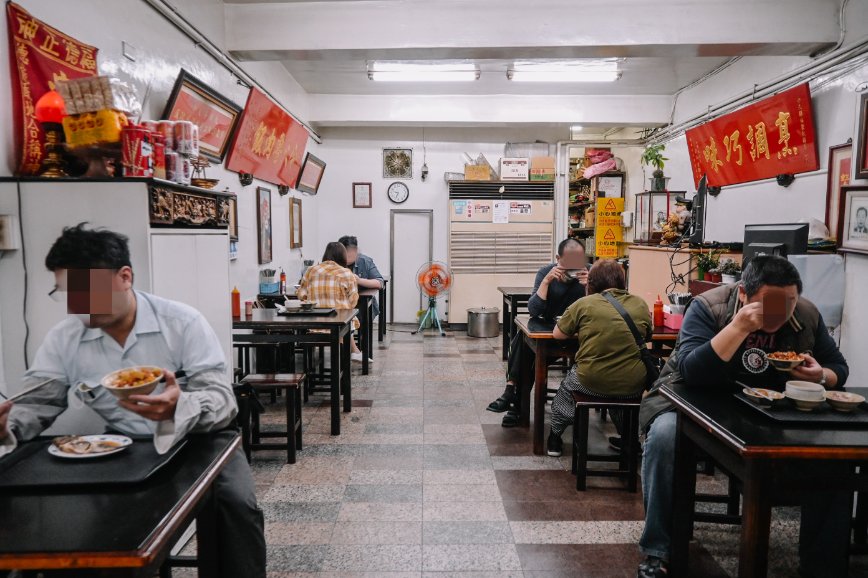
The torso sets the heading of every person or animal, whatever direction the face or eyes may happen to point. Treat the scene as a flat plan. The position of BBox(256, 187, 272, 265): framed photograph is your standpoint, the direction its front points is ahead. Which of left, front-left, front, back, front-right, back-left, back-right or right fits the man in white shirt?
right

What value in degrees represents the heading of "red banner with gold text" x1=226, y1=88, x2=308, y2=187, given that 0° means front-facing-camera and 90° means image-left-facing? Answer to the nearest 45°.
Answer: approximately 315°

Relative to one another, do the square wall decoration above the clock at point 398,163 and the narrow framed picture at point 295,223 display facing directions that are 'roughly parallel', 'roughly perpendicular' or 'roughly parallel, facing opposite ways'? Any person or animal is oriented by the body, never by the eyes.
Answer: roughly perpendicular

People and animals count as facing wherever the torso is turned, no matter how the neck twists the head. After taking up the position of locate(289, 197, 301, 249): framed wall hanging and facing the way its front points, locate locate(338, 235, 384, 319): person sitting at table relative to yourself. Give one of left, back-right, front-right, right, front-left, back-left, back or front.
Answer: front-right

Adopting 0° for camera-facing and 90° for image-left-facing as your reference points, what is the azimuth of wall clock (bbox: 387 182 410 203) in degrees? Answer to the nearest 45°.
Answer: approximately 0°

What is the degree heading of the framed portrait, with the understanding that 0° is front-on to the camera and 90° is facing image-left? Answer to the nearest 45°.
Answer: approximately 45°

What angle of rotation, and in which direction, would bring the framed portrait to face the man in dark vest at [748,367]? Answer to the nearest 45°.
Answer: approximately 45° to its left

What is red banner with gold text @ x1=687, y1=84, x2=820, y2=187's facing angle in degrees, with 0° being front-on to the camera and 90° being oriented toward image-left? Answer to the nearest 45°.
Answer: approximately 45°

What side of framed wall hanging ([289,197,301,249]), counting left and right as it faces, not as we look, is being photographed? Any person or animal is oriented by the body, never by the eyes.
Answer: right

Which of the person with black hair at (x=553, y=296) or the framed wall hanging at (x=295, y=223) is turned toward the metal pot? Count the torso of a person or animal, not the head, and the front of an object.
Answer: the framed wall hanging

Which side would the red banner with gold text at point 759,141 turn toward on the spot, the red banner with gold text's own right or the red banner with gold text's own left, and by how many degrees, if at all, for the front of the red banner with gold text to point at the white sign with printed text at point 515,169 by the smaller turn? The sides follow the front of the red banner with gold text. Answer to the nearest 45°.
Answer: approximately 90° to the red banner with gold text's own right

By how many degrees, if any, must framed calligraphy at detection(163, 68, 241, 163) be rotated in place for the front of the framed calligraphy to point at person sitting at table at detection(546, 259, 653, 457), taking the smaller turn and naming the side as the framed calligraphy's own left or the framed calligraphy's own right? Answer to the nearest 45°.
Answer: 0° — it already faces them

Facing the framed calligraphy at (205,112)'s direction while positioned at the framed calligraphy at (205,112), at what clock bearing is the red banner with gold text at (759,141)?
The red banner with gold text is roughly at 11 o'clock from the framed calligraphy.

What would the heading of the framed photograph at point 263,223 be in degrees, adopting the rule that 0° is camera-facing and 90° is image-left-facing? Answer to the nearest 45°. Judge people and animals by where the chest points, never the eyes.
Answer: approximately 270°
